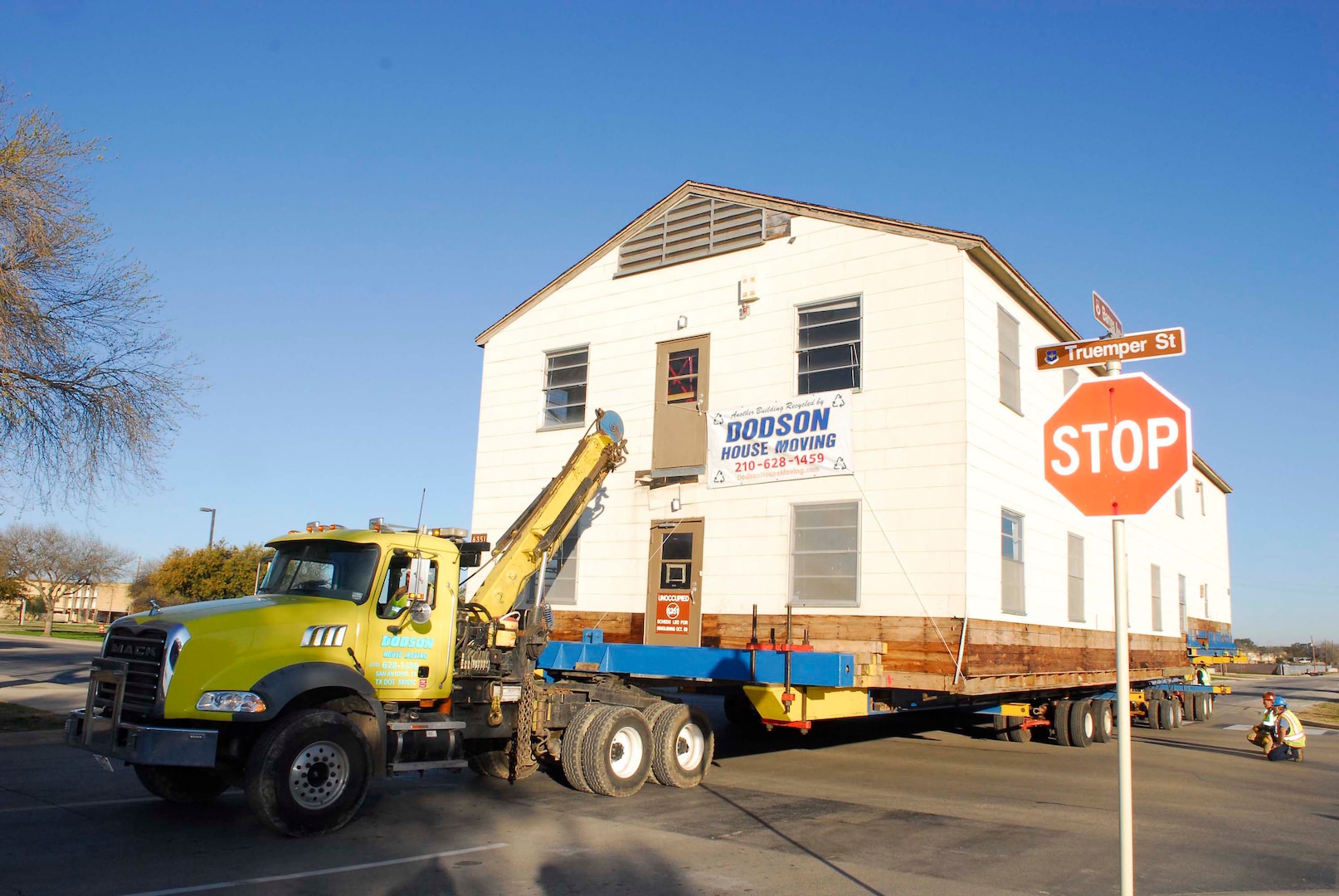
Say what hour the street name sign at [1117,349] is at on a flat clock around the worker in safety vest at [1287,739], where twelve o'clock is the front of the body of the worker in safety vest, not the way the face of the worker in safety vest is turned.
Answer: The street name sign is roughly at 9 o'clock from the worker in safety vest.

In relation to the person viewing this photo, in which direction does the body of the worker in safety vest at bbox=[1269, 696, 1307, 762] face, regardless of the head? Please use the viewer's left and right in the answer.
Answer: facing to the left of the viewer

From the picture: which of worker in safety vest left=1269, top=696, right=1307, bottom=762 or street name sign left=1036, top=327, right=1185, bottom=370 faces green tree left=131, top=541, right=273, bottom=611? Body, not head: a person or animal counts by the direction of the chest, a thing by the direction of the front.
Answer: the worker in safety vest

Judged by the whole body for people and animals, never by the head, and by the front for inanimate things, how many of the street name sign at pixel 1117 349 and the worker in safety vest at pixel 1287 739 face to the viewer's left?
1

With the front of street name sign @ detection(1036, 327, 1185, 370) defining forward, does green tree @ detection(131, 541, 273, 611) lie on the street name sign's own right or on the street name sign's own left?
on the street name sign's own right

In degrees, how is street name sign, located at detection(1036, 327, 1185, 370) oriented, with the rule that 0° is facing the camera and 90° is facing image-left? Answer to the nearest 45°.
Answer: approximately 0°

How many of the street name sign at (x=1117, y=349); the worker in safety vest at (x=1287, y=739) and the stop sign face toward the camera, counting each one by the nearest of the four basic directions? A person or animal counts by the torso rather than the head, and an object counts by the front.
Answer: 2

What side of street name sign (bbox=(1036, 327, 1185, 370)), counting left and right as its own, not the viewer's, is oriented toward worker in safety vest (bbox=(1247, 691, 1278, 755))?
back

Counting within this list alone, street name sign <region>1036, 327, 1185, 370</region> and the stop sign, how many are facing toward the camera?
2

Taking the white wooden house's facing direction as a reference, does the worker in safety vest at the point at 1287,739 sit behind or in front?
behind

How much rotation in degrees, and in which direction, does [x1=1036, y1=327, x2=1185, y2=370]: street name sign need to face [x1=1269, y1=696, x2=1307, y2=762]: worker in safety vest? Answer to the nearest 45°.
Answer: approximately 180°

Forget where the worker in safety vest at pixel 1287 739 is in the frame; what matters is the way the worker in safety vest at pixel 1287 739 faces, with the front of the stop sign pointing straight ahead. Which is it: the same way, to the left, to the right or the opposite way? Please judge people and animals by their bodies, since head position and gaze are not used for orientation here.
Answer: to the right
